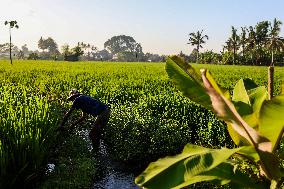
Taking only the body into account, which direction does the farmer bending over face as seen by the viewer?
to the viewer's left

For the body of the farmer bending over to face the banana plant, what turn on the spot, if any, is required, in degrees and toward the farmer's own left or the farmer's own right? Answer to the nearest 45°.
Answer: approximately 90° to the farmer's own left
